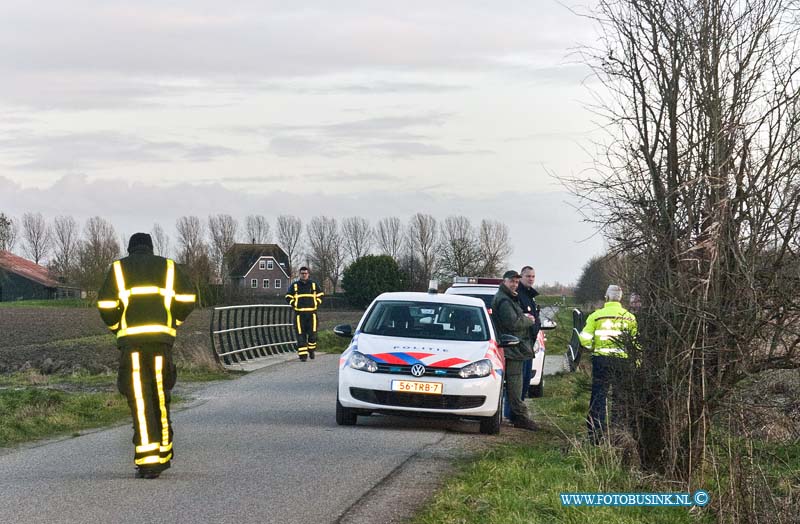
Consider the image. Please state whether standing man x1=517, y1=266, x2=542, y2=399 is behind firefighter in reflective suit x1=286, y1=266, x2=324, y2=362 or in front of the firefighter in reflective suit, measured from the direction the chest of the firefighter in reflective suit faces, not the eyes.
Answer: in front

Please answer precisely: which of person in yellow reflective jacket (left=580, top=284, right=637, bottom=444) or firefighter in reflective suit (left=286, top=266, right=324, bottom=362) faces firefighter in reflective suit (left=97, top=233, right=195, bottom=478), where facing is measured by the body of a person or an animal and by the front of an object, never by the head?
firefighter in reflective suit (left=286, top=266, right=324, bottom=362)

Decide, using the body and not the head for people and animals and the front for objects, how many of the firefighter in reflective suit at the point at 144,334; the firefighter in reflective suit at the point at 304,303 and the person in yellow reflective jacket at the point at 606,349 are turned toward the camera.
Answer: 1

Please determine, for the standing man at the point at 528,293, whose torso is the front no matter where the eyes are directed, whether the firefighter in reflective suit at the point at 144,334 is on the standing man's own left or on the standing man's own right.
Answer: on the standing man's own right

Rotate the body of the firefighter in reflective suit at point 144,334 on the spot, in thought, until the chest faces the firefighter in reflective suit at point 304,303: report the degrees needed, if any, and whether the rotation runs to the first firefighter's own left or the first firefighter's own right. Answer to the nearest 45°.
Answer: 0° — they already face them

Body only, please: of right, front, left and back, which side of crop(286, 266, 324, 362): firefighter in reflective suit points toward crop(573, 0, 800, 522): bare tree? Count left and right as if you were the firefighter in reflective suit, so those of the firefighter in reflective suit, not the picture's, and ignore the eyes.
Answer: front

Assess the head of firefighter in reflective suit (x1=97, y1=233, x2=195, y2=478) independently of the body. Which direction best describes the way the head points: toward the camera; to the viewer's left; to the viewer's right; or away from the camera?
away from the camera

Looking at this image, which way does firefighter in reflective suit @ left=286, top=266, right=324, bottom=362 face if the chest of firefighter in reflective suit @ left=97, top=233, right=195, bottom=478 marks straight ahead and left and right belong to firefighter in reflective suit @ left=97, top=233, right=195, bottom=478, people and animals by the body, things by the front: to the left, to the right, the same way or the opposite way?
the opposite way

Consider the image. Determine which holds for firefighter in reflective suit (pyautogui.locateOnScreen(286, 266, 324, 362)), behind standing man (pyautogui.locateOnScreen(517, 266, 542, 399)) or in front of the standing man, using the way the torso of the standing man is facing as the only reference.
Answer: behind

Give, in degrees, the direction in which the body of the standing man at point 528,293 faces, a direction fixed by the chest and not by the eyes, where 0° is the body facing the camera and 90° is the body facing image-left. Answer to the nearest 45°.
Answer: approximately 315°

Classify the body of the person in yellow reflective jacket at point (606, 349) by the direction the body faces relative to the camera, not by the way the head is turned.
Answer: away from the camera

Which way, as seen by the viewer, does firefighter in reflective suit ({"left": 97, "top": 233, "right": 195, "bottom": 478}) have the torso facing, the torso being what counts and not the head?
away from the camera

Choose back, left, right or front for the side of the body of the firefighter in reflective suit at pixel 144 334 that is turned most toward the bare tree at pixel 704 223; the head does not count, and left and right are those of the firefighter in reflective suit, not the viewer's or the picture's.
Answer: right

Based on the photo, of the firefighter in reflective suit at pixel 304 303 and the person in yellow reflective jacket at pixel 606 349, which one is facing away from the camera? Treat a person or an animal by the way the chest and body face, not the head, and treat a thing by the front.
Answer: the person in yellow reflective jacket

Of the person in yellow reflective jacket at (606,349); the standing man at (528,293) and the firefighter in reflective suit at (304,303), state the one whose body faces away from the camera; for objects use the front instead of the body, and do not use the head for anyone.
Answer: the person in yellow reflective jacket

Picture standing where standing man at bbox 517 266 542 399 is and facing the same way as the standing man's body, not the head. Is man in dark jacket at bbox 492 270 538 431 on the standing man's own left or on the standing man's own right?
on the standing man's own right

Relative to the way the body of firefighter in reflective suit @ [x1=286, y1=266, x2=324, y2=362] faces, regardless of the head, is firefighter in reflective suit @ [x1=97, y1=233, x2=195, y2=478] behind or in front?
in front

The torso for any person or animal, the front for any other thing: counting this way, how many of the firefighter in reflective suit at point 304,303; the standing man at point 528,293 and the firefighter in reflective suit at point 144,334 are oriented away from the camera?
1

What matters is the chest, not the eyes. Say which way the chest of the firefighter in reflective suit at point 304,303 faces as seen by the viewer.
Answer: toward the camera
